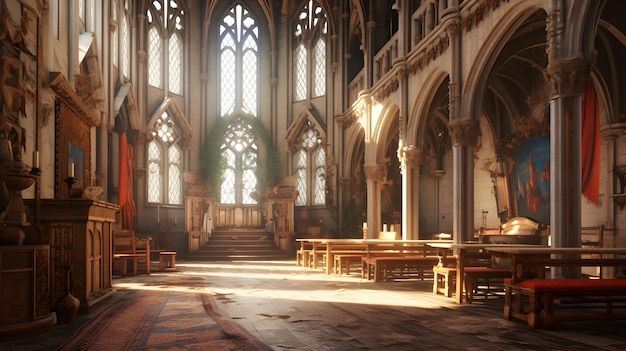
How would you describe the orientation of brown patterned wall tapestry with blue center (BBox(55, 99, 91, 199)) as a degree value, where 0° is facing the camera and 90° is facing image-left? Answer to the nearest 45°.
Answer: approximately 315°

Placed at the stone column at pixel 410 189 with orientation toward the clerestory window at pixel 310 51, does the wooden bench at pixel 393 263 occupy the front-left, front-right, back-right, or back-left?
back-left

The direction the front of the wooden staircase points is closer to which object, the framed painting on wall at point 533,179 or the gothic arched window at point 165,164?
the framed painting on wall

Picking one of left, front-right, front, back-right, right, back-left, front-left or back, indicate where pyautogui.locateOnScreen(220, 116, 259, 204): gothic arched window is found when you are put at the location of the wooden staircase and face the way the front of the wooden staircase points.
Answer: back

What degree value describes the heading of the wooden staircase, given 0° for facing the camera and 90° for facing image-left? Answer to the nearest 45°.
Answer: approximately 0°

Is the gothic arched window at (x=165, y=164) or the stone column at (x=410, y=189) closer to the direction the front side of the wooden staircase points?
the stone column

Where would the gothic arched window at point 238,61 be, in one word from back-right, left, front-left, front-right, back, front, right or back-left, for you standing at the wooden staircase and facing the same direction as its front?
back

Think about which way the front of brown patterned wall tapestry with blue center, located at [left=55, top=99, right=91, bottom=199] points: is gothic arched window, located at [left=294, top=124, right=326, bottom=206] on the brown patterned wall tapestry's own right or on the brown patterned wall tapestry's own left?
on the brown patterned wall tapestry's own left

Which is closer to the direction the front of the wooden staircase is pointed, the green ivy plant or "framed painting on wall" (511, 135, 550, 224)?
the framed painting on wall
